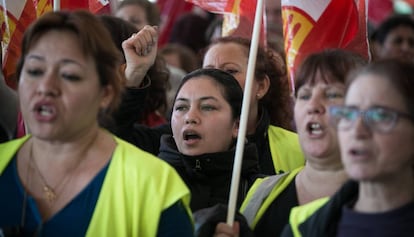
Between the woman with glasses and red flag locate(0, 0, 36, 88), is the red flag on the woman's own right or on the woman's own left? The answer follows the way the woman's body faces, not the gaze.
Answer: on the woman's own right

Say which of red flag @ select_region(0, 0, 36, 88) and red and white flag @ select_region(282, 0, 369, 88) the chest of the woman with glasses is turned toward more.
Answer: the red flag

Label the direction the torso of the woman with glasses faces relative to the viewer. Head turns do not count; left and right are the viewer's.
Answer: facing the viewer and to the left of the viewer

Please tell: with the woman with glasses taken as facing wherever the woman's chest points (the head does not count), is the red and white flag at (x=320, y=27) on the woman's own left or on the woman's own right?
on the woman's own right

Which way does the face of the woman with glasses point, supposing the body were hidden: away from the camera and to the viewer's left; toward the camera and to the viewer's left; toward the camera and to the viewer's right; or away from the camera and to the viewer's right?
toward the camera and to the viewer's left
